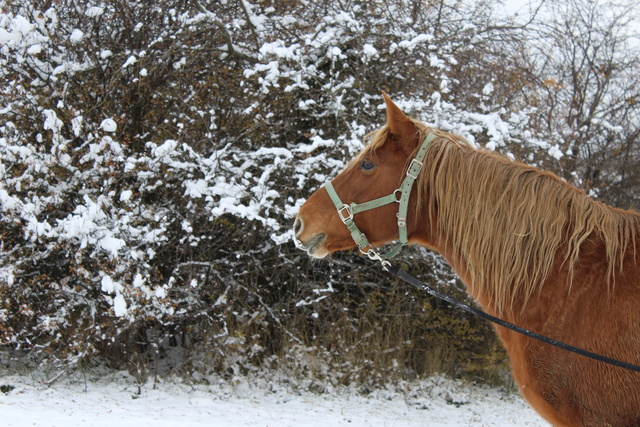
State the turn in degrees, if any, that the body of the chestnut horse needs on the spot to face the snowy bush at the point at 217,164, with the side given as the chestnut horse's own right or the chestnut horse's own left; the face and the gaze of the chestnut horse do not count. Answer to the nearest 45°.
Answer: approximately 45° to the chestnut horse's own right

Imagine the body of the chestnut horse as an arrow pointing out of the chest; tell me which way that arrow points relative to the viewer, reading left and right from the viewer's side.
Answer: facing to the left of the viewer
